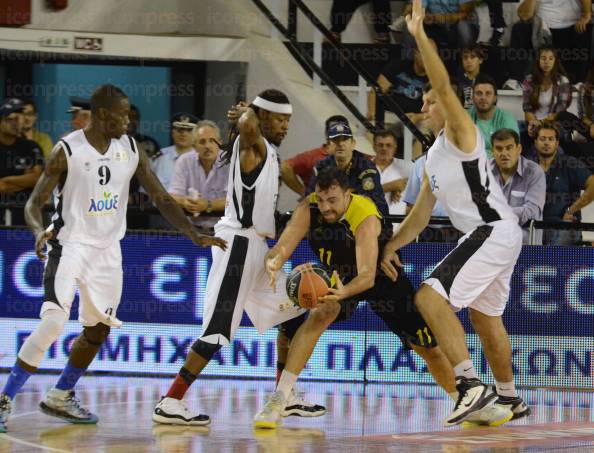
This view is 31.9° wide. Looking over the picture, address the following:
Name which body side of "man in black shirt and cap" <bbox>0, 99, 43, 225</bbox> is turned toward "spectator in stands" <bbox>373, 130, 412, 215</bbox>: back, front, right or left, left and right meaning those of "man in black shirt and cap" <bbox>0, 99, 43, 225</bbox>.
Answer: left

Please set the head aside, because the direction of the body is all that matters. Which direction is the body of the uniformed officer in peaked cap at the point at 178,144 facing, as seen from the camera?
toward the camera

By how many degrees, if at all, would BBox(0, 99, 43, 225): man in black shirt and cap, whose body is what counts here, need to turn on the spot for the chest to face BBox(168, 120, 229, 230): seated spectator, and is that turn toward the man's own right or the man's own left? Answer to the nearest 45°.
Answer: approximately 90° to the man's own left

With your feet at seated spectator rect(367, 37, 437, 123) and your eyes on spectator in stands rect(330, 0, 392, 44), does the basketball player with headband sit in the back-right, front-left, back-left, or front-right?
back-left

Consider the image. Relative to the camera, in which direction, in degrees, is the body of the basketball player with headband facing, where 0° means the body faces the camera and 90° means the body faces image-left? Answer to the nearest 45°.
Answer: approximately 270°

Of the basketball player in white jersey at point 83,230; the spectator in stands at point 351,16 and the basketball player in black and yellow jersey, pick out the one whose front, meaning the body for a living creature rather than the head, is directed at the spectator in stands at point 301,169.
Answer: the spectator in stands at point 351,16

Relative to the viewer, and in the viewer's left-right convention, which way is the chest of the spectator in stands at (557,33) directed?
facing the viewer

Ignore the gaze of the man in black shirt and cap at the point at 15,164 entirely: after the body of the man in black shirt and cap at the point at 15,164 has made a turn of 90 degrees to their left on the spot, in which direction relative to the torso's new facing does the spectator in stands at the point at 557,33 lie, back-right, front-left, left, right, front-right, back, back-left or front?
front

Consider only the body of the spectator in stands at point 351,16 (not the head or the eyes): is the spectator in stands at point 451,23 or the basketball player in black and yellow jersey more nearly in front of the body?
the basketball player in black and yellow jersey

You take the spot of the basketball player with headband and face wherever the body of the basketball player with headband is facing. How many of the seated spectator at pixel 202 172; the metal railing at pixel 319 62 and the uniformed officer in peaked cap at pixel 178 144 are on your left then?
3

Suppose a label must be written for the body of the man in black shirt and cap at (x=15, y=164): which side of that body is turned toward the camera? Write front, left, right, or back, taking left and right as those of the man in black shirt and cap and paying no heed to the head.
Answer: front

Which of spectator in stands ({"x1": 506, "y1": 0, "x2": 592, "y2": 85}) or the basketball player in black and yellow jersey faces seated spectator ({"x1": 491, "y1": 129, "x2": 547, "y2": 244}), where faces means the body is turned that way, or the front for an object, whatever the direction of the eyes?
the spectator in stands

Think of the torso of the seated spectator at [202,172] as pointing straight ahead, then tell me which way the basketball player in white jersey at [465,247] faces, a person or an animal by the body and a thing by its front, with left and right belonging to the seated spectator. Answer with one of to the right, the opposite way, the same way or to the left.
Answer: to the right

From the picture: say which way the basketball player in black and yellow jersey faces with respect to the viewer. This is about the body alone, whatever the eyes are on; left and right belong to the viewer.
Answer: facing the viewer and to the left of the viewer

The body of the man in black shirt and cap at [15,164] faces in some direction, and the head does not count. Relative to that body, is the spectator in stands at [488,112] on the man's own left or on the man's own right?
on the man's own left
